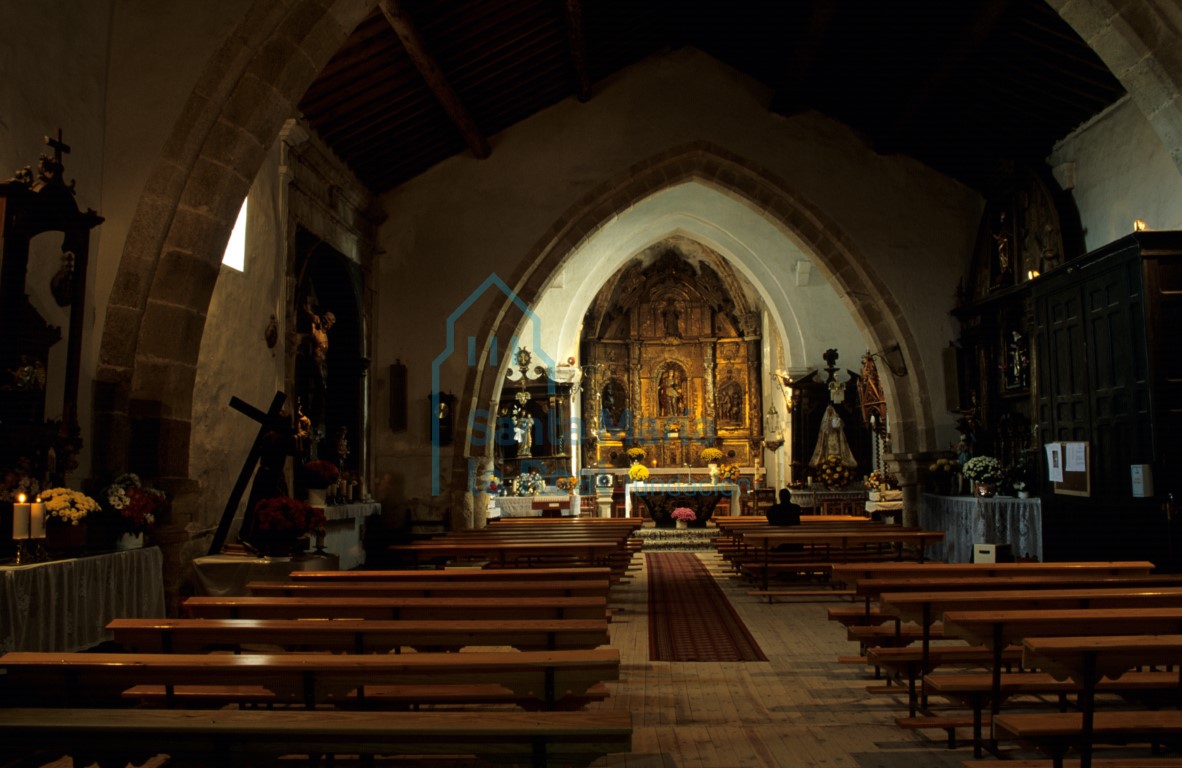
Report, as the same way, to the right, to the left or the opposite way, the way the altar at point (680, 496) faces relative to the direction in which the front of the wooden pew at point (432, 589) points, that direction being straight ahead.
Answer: the opposite way

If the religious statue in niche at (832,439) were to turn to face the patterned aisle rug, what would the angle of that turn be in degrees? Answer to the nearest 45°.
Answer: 0° — it already faces it

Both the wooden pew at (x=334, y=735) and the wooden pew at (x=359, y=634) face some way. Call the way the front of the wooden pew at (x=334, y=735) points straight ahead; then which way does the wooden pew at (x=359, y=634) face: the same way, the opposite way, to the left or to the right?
the same way

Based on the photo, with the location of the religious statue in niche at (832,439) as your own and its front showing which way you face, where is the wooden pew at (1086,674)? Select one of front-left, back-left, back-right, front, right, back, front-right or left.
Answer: front

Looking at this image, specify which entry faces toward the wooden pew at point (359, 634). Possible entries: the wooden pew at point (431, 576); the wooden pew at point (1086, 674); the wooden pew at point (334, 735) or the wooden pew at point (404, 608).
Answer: the wooden pew at point (334, 735)

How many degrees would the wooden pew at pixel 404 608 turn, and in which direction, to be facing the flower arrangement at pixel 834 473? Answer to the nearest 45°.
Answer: approximately 45° to its right

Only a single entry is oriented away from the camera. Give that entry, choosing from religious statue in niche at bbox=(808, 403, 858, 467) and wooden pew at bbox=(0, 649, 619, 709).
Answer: the wooden pew

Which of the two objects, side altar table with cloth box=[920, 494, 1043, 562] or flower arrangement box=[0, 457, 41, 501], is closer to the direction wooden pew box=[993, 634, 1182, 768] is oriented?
the side altar table with cloth

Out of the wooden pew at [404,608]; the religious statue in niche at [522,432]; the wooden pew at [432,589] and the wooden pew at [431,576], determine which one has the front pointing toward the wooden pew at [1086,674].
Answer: the religious statue in niche

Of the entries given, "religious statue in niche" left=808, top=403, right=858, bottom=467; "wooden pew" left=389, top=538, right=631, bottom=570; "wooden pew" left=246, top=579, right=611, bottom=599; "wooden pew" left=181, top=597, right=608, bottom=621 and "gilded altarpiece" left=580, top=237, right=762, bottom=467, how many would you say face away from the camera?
3

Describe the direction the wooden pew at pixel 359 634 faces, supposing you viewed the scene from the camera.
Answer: facing away from the viewer

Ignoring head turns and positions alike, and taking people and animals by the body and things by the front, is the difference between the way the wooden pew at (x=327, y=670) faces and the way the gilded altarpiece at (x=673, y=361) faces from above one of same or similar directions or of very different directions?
very different directions

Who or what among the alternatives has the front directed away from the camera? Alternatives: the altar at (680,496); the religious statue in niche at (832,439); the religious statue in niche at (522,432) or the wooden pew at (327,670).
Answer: the wooden pew

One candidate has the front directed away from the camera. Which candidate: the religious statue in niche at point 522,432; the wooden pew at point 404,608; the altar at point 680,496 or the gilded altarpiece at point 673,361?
the wooden pew

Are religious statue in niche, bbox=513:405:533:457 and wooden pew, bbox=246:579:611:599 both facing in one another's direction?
yes

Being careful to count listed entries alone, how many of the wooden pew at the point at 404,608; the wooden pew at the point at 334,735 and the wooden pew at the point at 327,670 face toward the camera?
0

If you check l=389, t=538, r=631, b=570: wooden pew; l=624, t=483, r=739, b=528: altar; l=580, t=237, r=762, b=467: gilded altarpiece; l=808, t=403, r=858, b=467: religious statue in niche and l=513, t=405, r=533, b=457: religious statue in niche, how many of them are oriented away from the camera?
1

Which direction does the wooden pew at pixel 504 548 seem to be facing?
away from the camera

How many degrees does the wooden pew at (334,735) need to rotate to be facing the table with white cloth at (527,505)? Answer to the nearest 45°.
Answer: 0° — it already faces it

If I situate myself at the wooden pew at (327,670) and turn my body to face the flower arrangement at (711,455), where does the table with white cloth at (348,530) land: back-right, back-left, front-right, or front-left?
front-left

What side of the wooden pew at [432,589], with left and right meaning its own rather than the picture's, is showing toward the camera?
back

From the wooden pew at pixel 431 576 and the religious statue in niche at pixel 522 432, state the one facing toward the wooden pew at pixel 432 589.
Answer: the religious statue in niche
